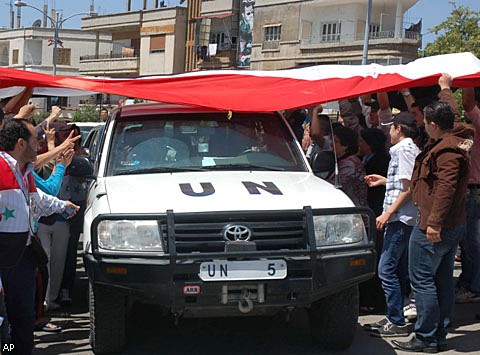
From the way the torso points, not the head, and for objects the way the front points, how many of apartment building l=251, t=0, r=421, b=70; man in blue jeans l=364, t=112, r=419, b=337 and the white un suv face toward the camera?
2

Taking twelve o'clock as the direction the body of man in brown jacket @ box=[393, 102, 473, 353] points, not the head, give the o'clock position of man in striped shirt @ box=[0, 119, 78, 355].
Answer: The man in striped shirt is roughly at 11 o'clock from the man in brown jacket.

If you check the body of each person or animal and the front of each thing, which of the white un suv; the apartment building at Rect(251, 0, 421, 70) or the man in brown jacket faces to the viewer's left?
the man in brown jacket

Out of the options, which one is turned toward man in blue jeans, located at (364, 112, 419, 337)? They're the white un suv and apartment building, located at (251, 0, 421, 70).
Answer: the apartment building

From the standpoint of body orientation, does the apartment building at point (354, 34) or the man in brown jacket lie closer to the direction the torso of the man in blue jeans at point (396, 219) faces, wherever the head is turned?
the apartment building

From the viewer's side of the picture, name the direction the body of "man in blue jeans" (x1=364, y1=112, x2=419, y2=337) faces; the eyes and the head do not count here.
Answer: to the viewer's left

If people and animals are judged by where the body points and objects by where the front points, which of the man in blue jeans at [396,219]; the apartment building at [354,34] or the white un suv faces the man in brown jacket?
the apartment building

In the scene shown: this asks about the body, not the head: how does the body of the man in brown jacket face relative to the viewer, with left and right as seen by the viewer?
facing to the left of the viewer

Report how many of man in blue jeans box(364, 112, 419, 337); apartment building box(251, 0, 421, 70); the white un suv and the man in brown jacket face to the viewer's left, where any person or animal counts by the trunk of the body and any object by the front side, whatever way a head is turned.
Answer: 2

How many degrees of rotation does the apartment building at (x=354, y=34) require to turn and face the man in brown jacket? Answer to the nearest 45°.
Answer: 0° — it already faces them

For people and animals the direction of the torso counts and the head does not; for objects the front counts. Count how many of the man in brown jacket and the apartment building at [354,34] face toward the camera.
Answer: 1

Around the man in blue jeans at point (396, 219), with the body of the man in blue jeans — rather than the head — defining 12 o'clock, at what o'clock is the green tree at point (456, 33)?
The green tree is roughly at 3 o'clock from the man in blue jeans.
